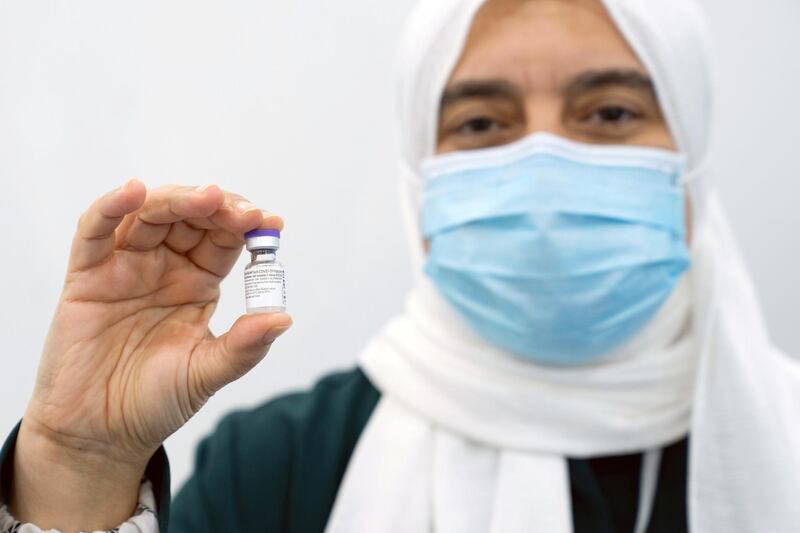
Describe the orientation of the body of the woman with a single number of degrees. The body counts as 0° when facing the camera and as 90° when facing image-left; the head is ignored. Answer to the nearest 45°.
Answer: approximately 0°
